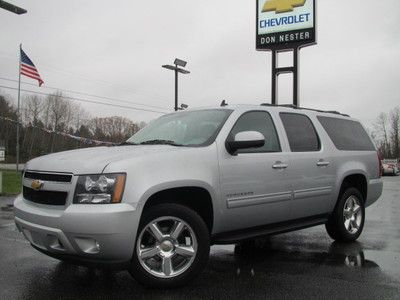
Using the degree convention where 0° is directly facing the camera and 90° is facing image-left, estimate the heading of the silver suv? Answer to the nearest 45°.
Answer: approximately 45°

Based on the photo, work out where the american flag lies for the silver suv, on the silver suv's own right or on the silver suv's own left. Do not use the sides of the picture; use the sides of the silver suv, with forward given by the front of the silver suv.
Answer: on the silver suv's own right

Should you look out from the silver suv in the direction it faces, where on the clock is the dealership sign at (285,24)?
The dealership sign is roughly at 5 o'clock from the silver suv.
